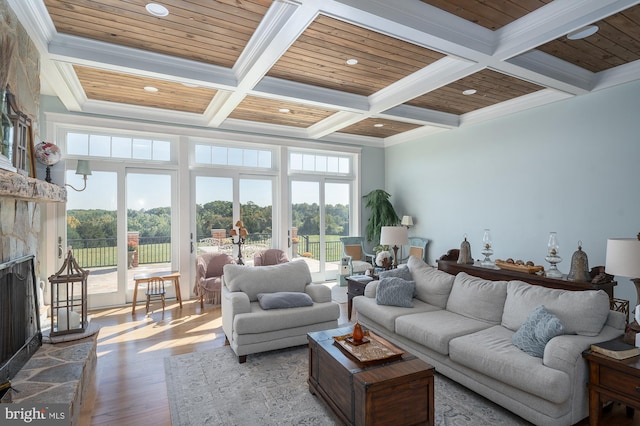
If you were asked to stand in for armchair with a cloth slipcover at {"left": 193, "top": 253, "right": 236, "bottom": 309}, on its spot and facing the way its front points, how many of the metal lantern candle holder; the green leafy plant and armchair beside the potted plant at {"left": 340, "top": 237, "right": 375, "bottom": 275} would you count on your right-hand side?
1

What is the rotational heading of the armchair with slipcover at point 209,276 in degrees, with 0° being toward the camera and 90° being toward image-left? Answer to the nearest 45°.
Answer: approximately 315°

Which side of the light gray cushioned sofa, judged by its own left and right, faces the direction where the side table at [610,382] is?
left

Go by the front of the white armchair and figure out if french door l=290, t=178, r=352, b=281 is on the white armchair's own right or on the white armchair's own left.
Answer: on the white armchair's own left
